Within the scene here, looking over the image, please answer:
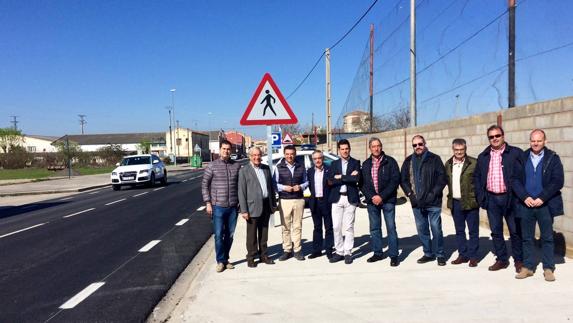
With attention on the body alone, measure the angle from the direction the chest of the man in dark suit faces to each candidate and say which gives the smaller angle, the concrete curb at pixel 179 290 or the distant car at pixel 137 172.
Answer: the concrete curb

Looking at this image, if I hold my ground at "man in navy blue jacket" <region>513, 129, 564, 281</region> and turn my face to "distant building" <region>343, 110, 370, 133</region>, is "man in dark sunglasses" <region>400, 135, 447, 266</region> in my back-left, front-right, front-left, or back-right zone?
front-left

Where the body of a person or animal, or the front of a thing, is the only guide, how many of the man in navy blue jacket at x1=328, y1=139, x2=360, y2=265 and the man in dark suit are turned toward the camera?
2

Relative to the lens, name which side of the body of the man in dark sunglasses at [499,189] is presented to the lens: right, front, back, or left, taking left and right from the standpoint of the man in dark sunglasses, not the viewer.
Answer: front

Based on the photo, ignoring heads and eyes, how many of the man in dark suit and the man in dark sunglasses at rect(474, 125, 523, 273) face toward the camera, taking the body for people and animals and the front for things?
2

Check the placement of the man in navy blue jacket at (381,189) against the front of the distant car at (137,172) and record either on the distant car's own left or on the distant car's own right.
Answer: on the distant car's own left

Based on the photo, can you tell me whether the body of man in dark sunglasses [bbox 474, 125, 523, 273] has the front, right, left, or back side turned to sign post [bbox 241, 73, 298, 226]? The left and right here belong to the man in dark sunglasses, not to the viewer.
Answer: right

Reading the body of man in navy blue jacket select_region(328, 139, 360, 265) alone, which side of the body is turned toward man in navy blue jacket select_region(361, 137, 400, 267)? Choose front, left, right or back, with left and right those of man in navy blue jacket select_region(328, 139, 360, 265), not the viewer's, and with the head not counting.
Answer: left

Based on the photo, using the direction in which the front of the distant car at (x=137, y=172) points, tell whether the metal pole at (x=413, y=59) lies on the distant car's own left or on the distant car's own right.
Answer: on the distant car's own left

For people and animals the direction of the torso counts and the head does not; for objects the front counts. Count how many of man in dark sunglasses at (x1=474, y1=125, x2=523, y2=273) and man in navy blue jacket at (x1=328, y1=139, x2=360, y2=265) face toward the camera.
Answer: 2

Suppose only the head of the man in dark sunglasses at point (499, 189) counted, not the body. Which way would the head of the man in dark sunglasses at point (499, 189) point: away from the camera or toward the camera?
toward the camera

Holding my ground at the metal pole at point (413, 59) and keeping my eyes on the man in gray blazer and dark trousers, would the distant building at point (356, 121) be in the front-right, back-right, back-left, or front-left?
back-right

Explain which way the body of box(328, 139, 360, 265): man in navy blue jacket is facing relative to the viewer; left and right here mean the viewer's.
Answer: facing the viewer

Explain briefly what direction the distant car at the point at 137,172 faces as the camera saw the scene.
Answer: facing the viewer and to the left of the viewer
